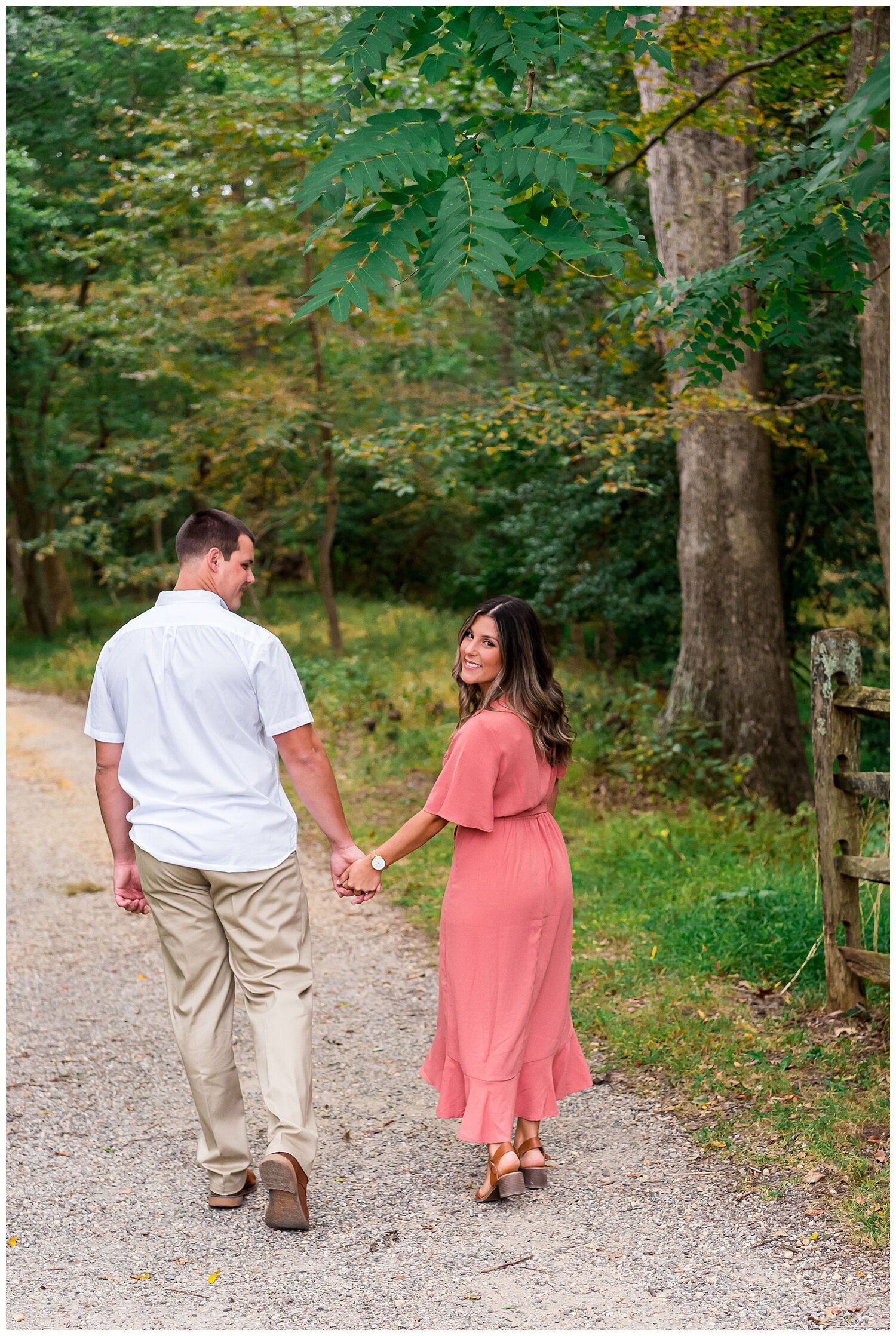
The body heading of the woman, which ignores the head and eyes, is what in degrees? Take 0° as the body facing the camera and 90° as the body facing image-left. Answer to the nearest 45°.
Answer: approximately 135°

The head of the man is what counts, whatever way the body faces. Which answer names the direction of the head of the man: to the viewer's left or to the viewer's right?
to the viewer's right

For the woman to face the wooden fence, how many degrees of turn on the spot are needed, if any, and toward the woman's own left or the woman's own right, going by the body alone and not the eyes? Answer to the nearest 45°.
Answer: approximately 90° to the woman's own right
